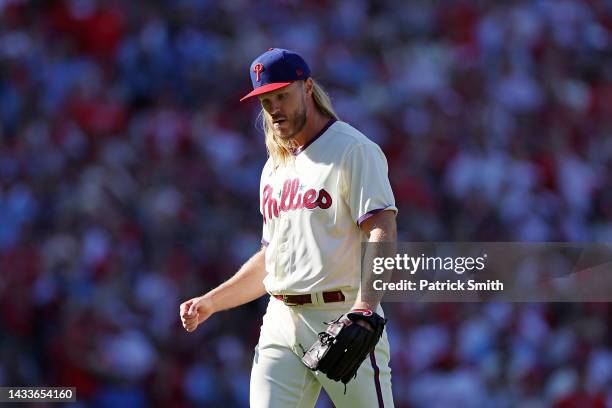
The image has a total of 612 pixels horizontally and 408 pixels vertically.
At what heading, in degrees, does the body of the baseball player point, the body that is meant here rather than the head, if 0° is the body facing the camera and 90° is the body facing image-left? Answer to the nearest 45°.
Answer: approximately 45°
